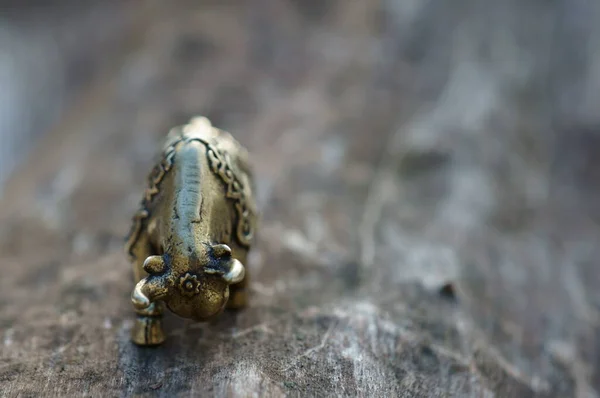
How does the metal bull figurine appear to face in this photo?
toward the camera
